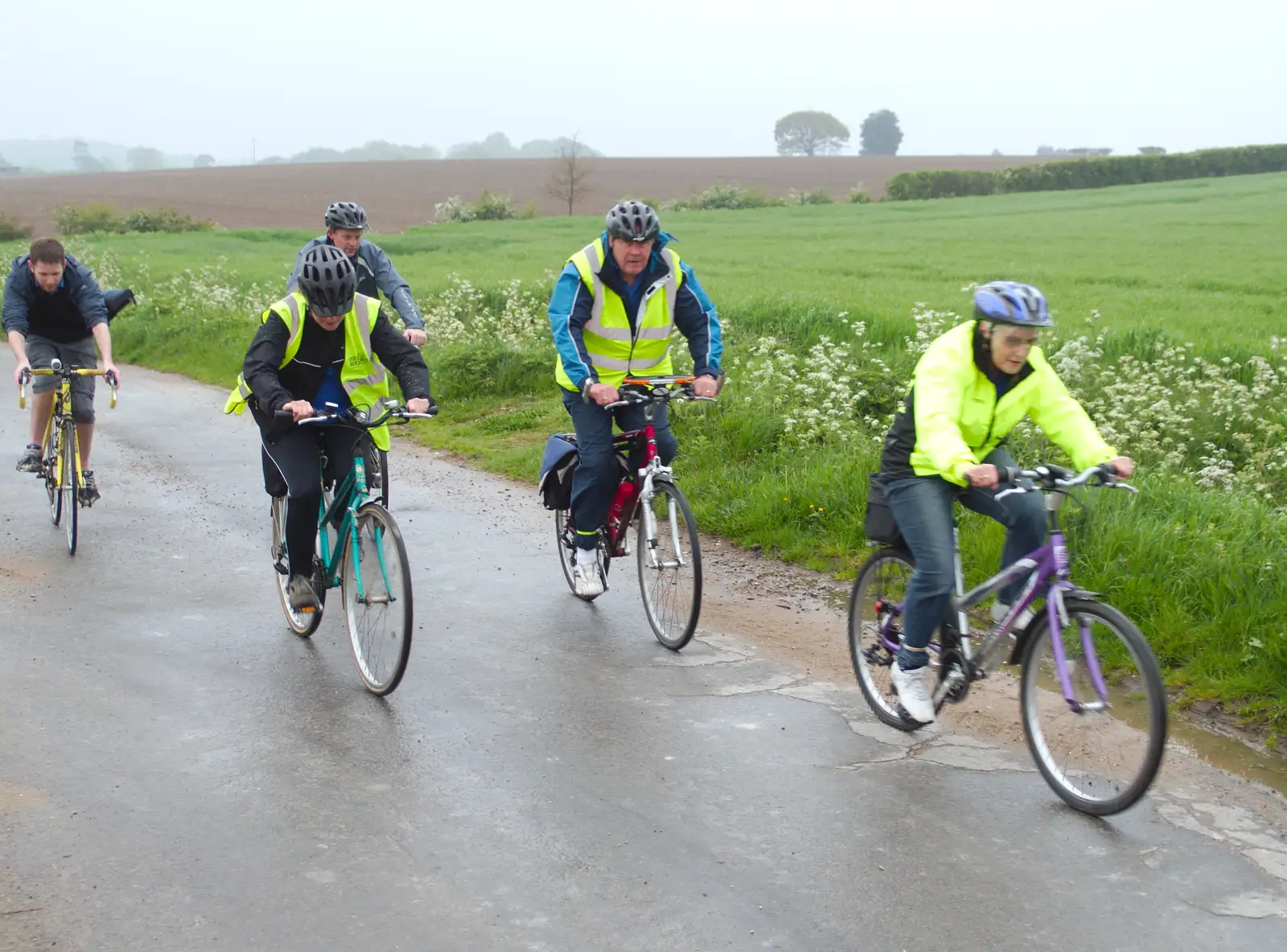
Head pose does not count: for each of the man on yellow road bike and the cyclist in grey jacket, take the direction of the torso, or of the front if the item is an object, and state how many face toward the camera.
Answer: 2

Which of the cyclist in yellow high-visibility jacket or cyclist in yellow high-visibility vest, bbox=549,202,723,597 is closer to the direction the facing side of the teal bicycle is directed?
the cyclist in yellow high-visibility jacket

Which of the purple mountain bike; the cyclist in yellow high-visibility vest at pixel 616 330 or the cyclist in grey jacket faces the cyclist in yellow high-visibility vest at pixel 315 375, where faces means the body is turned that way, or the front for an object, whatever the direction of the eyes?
the cyclist in grey jacket

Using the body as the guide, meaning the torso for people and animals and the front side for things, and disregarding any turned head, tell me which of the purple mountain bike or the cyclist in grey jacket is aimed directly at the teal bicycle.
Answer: the cyclist in grey jacket

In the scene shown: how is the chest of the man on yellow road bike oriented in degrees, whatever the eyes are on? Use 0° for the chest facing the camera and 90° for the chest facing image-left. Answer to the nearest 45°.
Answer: approximately 0°

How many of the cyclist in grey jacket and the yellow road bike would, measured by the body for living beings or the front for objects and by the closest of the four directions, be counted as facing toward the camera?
2

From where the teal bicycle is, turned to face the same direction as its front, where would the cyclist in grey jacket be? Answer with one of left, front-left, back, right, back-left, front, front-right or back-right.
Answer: back-left

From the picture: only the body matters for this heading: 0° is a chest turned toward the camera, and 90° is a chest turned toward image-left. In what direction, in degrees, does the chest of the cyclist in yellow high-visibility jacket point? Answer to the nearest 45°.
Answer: approximately 315°
